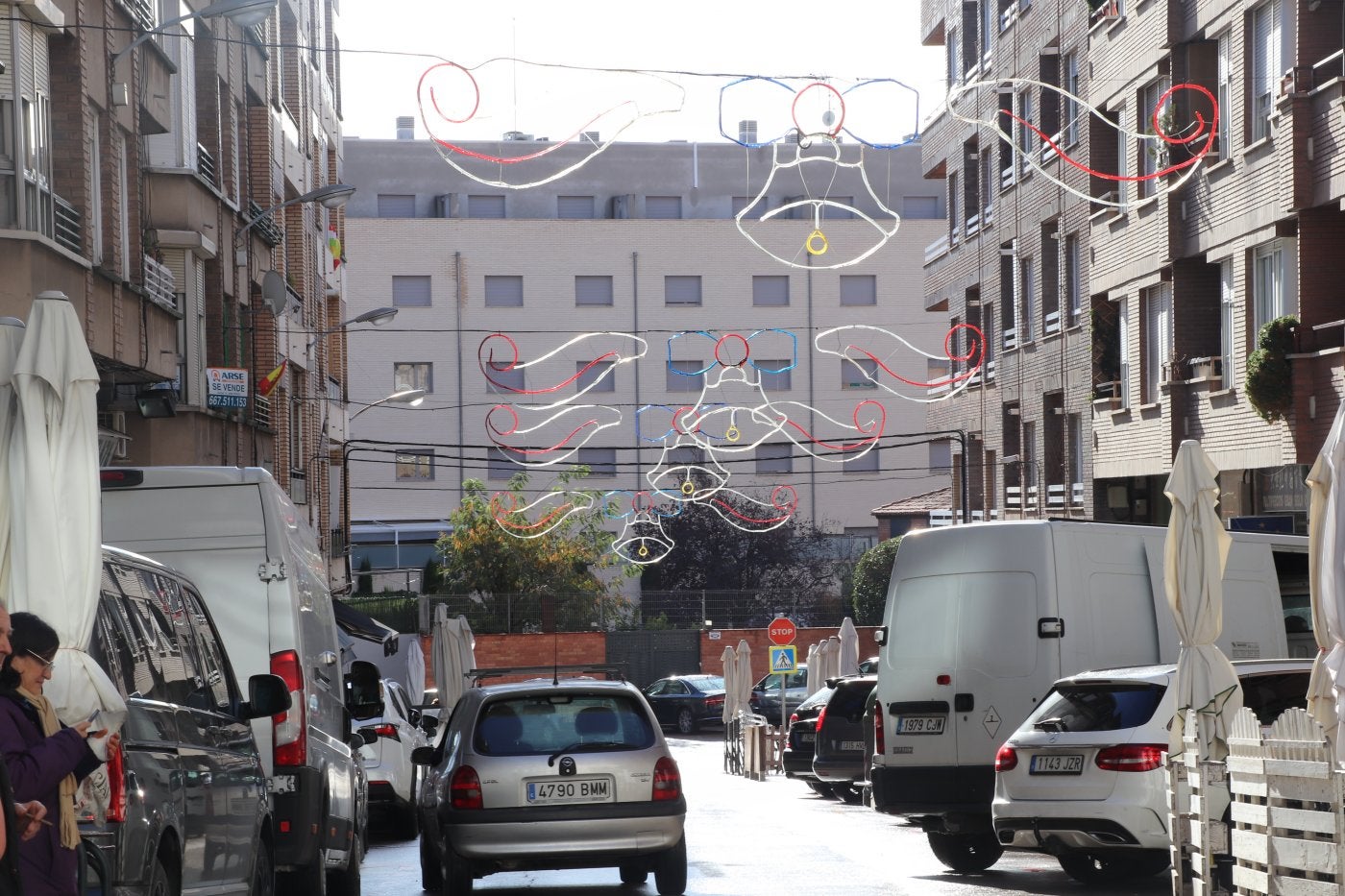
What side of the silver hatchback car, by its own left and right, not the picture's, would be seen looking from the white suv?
right

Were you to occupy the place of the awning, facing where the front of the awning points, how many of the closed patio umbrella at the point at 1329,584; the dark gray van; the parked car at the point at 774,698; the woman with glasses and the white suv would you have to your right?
4

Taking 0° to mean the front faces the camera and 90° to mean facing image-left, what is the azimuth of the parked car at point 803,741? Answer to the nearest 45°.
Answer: approximately 225°

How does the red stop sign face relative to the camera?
toward the camera

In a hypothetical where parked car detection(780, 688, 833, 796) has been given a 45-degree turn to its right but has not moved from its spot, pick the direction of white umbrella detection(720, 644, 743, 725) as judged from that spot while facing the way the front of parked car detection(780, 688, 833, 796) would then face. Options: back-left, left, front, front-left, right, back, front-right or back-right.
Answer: left

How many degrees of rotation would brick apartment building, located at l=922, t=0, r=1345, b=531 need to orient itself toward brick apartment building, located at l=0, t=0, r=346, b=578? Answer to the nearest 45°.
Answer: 0° — it already faces it

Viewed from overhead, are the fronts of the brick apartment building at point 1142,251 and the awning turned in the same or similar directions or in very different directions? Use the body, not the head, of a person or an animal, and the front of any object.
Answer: very different directions

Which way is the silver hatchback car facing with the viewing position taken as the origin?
facing away from the viewer

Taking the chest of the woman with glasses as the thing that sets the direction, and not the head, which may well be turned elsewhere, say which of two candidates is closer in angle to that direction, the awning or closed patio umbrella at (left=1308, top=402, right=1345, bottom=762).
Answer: the closed patio umbrella

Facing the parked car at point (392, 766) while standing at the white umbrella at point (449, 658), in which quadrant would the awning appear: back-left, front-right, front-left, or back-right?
back-right

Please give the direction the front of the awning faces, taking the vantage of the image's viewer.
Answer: facing to the right of the viewer

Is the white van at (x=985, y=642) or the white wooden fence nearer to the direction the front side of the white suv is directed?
the white van

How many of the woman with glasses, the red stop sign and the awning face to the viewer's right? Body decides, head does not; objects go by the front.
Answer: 2

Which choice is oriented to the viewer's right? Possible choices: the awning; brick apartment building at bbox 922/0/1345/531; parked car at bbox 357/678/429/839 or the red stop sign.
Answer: the awning

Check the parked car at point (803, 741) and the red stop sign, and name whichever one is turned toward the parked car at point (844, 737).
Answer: the red stop sign

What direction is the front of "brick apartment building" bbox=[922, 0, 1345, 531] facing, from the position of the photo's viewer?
facing the viewer and to the left of the viewer
